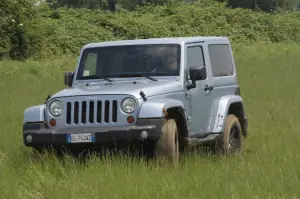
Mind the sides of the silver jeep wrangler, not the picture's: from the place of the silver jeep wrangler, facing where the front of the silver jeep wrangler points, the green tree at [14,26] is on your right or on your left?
on your right

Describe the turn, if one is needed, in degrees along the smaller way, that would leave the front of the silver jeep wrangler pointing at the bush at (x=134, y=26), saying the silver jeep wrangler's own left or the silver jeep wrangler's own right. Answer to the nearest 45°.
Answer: approximately 135° to the silver jeep wrangler's own right

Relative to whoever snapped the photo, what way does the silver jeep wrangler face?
facing the viewer and to the left of the viewer
